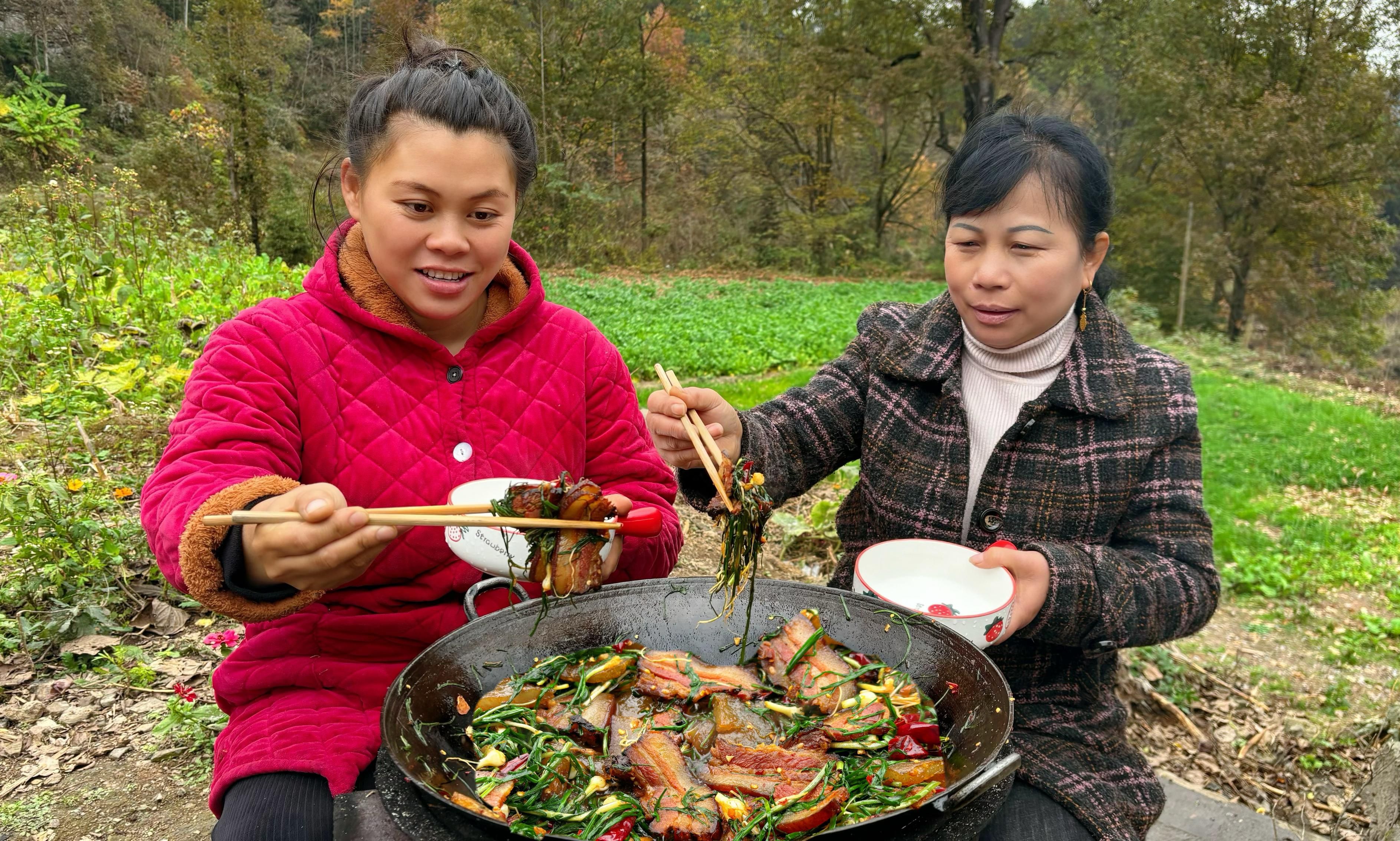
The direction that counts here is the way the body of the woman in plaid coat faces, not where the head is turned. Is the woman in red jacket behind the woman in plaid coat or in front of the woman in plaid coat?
in front

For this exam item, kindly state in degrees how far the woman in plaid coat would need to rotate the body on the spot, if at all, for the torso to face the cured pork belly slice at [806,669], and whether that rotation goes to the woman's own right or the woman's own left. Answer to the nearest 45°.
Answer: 0° — they already face it

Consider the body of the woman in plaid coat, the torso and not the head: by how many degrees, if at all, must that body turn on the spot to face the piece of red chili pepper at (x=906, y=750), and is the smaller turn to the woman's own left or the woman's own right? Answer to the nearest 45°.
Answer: approximately 45° to the woman's own left

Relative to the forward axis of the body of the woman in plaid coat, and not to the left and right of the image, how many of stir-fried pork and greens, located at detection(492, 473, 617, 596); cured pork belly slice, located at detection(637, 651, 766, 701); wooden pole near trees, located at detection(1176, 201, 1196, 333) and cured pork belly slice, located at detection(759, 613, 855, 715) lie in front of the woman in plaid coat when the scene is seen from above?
3

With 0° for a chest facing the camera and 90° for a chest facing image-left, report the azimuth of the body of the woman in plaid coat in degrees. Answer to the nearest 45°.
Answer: approximately 45°

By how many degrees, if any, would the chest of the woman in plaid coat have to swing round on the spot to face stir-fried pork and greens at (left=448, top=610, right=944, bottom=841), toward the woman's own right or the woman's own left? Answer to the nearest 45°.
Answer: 0° — they already face it

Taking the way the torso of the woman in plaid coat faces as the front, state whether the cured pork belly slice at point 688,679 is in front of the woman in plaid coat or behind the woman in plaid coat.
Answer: in front

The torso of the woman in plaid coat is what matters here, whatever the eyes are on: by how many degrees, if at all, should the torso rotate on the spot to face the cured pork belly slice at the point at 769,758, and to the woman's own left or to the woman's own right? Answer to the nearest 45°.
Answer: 0° — they already face it

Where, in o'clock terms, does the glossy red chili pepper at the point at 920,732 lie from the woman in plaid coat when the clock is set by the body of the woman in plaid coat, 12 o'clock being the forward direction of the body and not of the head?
The glossy red chili pepper is roughly at 11 o'clock from the woman in plaid coat.

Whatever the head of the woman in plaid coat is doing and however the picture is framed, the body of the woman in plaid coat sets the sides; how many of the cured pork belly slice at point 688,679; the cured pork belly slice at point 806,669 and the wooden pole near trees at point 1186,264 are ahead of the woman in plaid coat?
2
